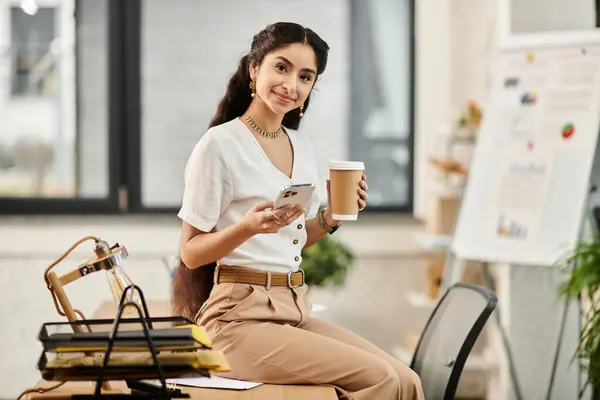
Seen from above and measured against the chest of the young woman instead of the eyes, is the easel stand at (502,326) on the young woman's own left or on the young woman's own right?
on the young woman's own left

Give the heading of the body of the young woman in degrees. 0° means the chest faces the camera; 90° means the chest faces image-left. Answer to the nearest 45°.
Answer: approximately 315°

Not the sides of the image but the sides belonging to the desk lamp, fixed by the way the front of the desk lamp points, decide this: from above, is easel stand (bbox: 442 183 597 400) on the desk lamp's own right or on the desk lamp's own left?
on the desk lamp's own left

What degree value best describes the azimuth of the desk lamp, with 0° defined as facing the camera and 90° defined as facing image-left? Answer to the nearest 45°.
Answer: approximately 270°

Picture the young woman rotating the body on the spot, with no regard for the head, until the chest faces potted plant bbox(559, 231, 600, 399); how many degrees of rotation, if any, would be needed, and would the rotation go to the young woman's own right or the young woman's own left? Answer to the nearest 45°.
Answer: approximately 90° to the young woman's own left
